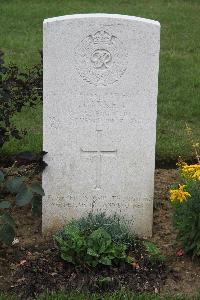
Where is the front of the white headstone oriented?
toward the camera

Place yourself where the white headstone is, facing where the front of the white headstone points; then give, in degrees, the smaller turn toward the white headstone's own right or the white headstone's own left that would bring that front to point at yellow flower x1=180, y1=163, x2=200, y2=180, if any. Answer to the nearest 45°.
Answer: approximately 90° to the white headstone's own left
